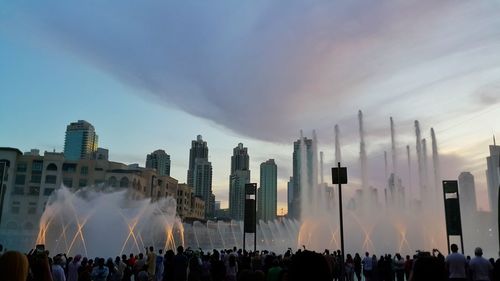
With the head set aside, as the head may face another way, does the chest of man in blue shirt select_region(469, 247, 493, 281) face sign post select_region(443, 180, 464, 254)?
yes

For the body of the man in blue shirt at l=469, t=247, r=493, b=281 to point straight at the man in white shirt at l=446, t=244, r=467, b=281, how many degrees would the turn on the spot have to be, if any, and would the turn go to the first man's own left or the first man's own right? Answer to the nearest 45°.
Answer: approximately 135° to the first man's own left

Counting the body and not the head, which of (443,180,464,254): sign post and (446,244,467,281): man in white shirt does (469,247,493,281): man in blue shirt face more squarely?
the sign post

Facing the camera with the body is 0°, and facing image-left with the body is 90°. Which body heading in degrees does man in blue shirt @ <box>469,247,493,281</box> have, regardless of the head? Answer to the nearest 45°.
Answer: approximately 180°

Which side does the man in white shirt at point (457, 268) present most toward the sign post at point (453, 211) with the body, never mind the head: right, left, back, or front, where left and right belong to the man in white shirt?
front

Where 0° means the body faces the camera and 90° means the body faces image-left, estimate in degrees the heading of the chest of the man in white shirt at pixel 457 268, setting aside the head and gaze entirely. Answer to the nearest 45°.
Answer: approximately 180°

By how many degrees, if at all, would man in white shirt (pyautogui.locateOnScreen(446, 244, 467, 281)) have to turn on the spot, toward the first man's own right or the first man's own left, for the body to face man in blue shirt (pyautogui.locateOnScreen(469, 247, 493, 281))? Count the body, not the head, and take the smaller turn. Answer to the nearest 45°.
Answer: approximately 45° to the first man's own right

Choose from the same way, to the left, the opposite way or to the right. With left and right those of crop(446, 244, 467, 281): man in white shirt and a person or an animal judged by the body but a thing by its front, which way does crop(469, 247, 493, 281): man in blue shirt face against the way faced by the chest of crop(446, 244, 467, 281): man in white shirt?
the same way

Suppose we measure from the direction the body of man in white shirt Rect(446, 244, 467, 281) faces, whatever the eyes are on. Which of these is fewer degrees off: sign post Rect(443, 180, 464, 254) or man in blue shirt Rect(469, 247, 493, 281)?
the sign post

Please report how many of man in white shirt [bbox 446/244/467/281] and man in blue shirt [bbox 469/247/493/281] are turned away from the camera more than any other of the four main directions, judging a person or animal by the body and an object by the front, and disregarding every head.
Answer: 2
